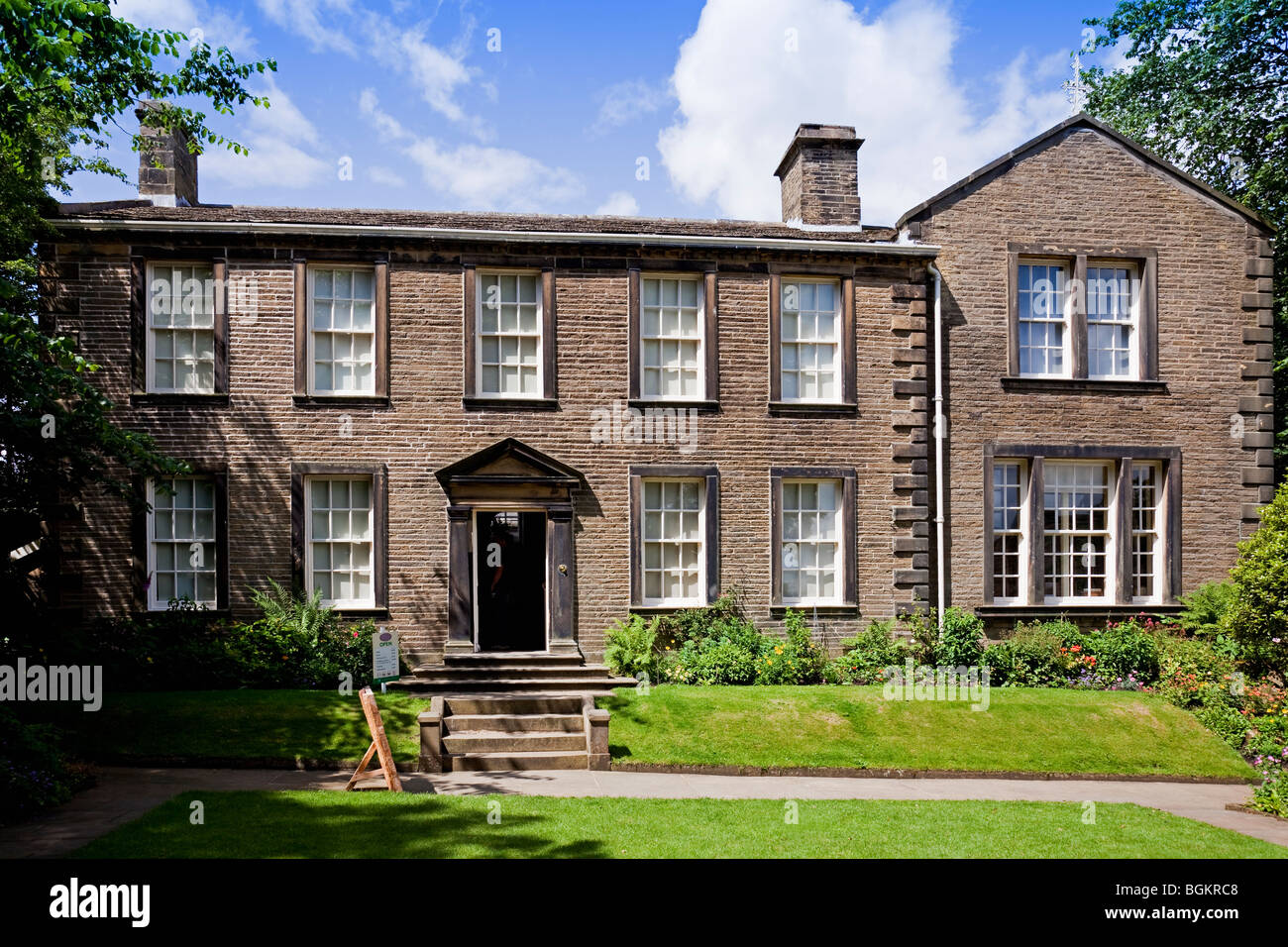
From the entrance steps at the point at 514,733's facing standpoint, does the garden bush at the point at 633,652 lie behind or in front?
behind

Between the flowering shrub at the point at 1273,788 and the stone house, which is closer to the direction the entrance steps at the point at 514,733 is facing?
the flowering shrub

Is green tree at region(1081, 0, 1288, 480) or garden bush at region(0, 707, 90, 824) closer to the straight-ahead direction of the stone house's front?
the garden bush

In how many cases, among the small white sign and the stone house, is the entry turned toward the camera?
2

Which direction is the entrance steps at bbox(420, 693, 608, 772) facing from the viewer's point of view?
toward the camera

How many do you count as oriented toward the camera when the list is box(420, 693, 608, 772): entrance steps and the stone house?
2

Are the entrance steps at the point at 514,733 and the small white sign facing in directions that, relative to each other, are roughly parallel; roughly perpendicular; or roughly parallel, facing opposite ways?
roughly parallel

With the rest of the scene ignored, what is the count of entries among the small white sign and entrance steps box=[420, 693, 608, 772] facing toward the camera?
2

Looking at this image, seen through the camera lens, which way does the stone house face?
facing the viewer

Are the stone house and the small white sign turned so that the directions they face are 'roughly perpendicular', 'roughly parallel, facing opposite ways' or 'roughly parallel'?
roughly parallel

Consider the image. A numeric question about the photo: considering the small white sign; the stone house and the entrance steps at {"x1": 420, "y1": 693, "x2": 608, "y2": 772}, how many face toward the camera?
3

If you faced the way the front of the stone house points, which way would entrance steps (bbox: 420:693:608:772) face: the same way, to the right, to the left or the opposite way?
the same way
